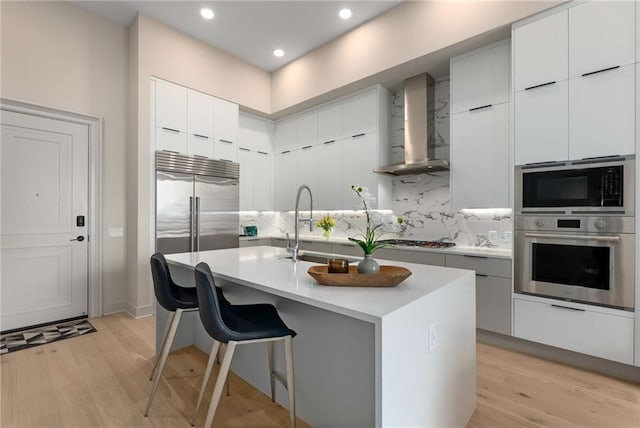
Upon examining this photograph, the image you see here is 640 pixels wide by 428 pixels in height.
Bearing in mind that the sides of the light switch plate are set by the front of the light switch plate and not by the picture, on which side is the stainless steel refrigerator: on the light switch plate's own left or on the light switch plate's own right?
on the light switch plate's own left

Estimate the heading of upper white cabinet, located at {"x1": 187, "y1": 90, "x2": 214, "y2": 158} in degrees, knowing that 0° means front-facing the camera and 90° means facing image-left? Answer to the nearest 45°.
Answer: approximately 315°

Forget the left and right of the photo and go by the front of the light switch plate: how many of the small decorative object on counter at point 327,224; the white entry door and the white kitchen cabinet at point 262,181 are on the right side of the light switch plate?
1

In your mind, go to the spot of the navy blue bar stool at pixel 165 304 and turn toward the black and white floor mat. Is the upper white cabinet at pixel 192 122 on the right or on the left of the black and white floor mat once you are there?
right

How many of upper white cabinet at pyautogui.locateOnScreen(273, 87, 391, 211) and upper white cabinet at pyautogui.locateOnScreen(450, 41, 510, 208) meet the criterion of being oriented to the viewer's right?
0

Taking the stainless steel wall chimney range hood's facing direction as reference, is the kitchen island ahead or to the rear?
ahead

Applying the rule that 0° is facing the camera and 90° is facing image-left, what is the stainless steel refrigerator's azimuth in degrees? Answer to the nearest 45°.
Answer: approximately 315°

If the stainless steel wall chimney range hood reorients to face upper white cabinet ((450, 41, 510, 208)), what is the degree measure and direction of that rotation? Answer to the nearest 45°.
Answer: approximately 90° to its left

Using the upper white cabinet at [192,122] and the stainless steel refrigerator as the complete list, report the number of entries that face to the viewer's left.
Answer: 0

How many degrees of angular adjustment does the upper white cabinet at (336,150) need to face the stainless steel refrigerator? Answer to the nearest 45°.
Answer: approximately 45° to its right

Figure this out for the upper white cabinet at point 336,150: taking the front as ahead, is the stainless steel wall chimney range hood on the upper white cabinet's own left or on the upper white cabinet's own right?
on the upper white cabinet's own left

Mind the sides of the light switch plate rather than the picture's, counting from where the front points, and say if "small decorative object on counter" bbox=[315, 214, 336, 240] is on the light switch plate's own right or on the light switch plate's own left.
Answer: on the light switch plate's own left
